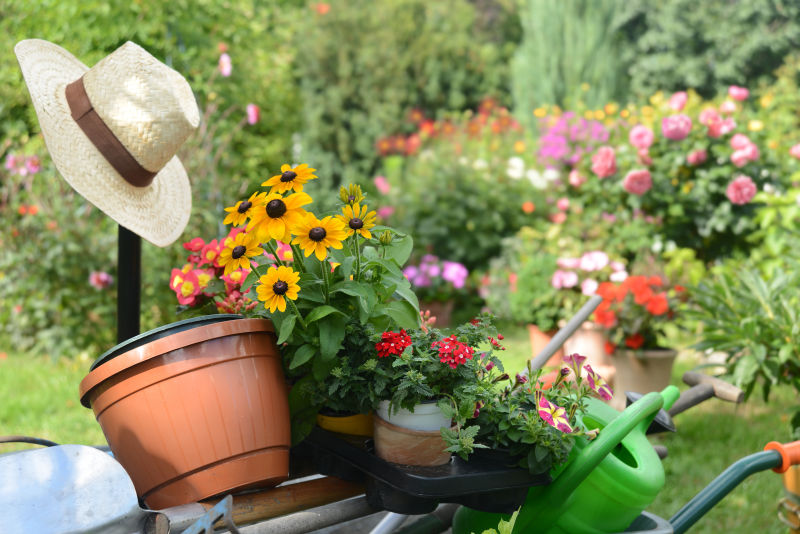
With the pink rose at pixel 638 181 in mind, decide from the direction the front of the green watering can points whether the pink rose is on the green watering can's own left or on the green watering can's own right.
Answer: on the green watering can's own left

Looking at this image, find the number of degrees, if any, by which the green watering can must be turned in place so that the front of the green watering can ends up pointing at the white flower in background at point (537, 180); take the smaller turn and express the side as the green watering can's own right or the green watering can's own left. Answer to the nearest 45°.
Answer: approximately 135° to the green watering can's own left

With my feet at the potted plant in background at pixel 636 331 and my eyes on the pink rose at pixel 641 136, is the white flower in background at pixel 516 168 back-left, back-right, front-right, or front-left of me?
front-left

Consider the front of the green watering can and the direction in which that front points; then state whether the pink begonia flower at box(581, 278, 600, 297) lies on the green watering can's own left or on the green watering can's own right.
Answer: on the green watering can's own left

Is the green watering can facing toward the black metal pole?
no

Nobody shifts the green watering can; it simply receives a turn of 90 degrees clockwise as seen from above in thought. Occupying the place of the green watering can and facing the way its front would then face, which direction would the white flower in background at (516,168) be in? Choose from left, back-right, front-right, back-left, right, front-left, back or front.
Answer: back-right

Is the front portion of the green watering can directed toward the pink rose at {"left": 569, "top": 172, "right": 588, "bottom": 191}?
no

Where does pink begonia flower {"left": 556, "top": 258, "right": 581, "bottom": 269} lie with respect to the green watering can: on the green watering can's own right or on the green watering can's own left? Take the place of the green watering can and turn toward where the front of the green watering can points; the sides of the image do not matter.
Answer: on the green watering can's own left

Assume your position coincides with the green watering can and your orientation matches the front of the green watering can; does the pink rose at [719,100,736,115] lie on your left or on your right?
on your left

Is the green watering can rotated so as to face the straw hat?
no
